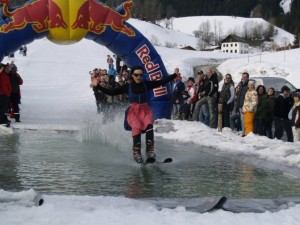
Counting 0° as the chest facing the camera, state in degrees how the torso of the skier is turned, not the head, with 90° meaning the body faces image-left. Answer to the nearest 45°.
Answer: approximately 0°

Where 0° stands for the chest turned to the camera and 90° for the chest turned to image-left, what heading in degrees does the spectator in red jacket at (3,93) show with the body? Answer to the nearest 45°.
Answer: approximately 270°

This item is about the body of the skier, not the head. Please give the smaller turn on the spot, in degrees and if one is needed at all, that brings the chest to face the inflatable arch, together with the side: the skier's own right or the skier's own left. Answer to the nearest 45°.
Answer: approximately 180°

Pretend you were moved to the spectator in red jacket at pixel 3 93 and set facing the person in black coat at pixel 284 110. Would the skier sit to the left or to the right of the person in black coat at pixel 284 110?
right

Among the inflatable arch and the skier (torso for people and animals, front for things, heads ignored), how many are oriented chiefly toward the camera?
2

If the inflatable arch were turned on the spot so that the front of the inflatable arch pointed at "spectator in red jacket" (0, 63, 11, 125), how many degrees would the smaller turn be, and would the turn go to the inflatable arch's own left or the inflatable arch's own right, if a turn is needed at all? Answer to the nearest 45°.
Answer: approximately 90° to the inflatable arch's own right
